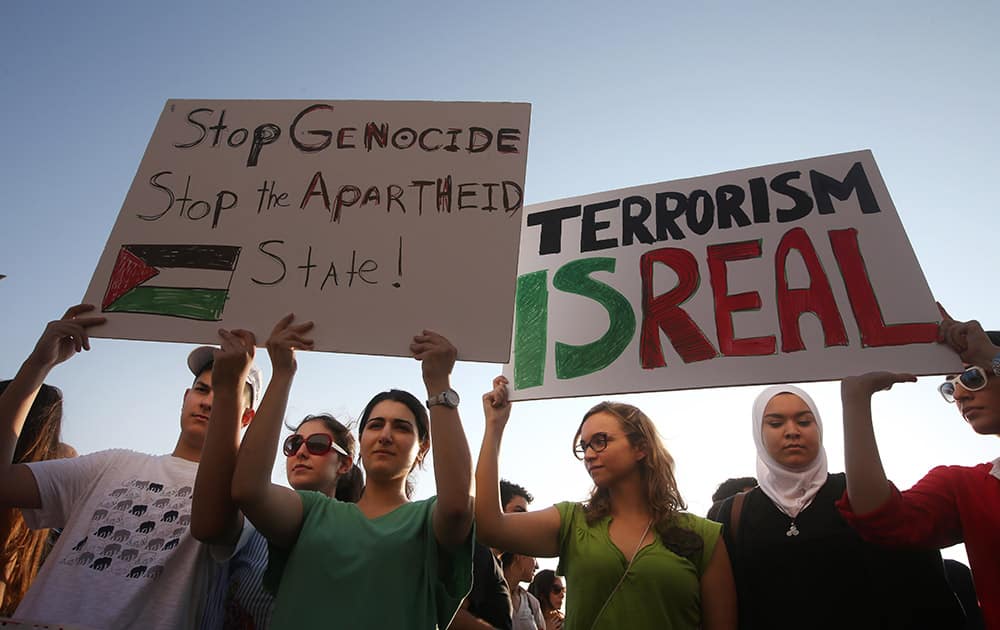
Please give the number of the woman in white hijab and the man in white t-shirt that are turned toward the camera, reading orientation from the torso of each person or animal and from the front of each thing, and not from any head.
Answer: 2

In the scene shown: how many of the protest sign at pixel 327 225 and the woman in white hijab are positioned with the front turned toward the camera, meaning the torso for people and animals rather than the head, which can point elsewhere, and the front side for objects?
2

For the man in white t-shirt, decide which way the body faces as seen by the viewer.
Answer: toward the camera

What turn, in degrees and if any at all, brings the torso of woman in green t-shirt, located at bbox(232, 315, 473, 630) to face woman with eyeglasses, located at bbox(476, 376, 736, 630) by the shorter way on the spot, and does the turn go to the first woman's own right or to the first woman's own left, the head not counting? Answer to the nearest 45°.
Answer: approximately 90° to the first woman's own left

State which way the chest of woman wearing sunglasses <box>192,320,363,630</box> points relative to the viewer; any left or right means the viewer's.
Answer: facing the viewer and to the left of the viewer

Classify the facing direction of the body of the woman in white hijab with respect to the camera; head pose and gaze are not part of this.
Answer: toward the camera

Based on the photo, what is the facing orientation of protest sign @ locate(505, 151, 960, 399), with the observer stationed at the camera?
facing the viewer

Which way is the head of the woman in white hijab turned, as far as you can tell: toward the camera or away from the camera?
toward the camera

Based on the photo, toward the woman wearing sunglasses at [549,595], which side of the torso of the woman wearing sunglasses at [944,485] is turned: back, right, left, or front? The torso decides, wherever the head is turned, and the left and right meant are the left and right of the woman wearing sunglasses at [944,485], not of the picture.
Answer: right

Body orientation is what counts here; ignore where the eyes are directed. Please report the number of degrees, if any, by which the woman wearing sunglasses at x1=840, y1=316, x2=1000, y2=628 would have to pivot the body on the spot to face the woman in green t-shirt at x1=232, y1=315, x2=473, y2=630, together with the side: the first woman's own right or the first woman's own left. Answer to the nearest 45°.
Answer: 0° — they already face them
